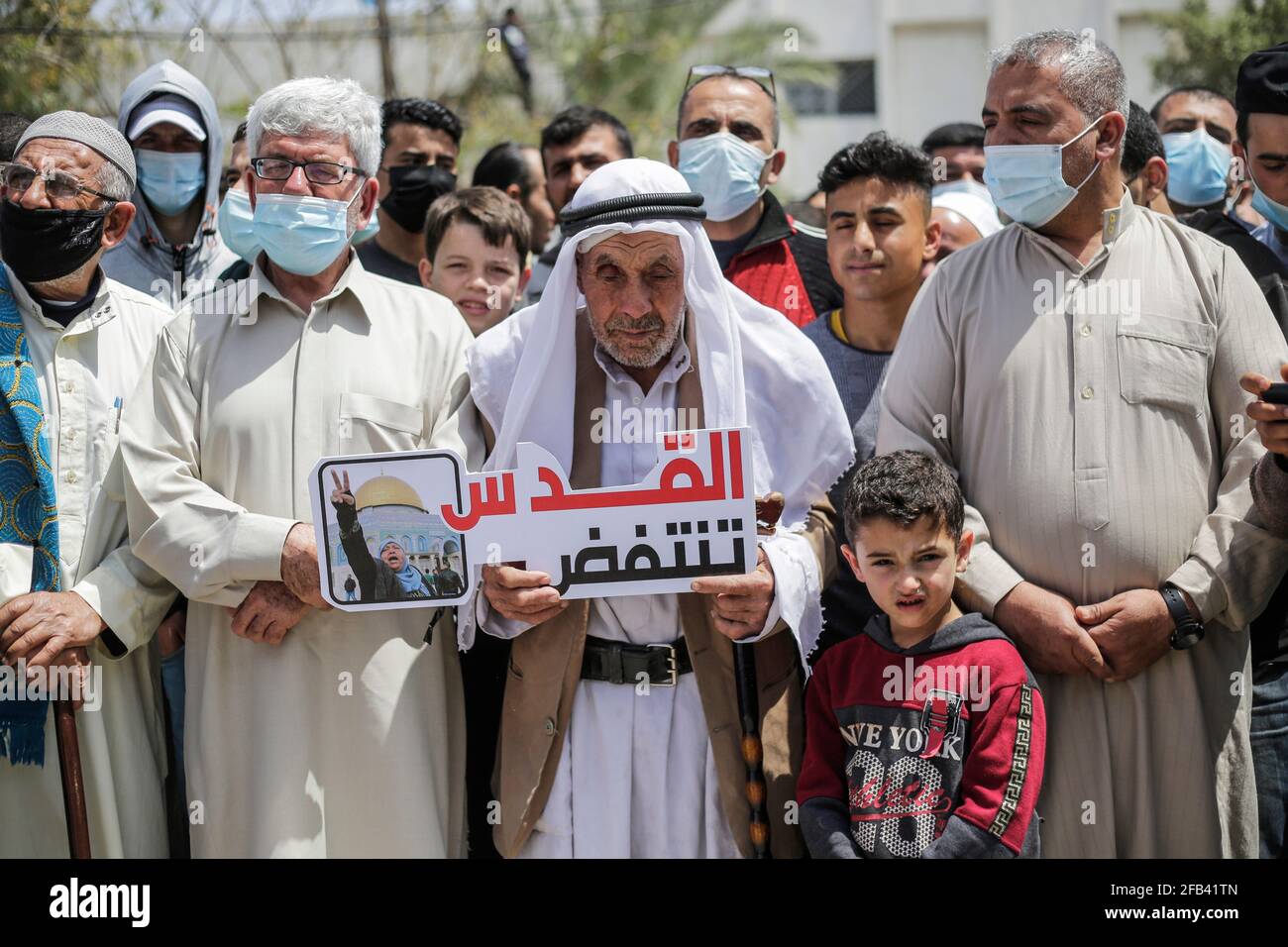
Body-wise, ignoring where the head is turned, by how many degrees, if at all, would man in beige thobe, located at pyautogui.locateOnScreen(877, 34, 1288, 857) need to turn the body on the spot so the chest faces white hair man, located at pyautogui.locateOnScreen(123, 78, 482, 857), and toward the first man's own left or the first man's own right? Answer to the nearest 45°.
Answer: approximately 90° to the first man's own right

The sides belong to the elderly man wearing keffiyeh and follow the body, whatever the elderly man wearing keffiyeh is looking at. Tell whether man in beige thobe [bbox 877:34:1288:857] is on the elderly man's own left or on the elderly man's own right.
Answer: on the elderly man's own left

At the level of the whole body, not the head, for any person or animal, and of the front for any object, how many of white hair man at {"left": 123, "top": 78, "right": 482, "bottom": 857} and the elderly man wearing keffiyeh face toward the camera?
2

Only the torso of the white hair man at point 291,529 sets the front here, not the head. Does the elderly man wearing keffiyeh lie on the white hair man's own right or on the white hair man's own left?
on the white hair man's own left

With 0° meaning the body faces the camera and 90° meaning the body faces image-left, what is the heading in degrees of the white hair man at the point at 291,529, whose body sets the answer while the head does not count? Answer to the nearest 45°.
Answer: approximately 0°

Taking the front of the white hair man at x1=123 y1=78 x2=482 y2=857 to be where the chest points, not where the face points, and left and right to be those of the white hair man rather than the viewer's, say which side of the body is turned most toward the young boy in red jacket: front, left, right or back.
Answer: left
